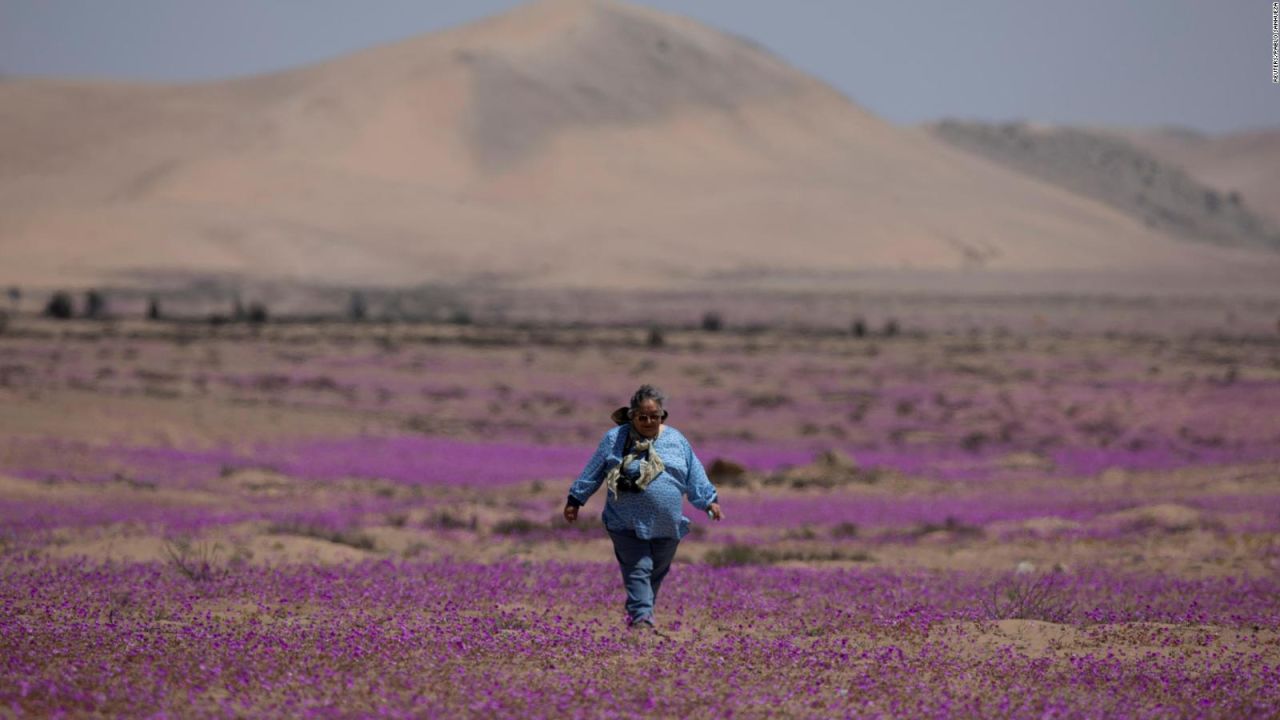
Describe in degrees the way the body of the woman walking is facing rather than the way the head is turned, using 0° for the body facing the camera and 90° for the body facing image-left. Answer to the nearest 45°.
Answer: approximately 0°
